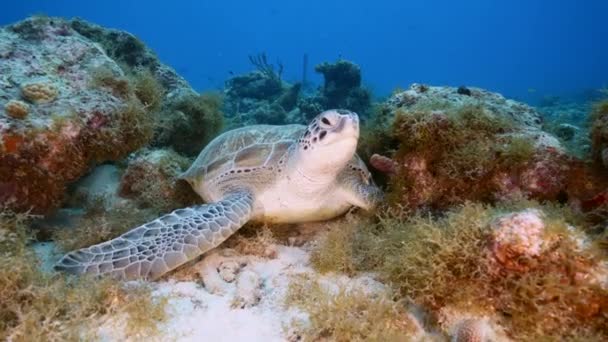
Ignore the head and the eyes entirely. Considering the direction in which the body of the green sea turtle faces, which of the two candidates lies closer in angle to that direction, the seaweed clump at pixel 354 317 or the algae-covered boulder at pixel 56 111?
the seaweed clump

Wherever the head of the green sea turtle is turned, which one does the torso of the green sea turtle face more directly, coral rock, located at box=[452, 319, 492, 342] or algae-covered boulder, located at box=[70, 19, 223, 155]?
the coral rock

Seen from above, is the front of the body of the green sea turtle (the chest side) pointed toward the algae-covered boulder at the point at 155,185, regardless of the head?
no

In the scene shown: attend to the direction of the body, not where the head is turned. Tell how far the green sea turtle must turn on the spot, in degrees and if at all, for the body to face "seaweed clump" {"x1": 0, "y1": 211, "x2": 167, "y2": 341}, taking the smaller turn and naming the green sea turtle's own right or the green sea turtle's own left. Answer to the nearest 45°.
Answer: approximately 90° to the green sea turtle's own right

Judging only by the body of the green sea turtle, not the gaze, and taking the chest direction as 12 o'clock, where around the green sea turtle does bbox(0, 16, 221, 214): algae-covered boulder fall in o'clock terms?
The algae-covered boulder is roughly at 5 o'clock from the green sea turtle.

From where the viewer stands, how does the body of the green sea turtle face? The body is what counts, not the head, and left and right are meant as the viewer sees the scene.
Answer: facing the viewer and to the right of the viewer

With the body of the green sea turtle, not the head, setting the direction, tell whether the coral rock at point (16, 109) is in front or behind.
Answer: behind

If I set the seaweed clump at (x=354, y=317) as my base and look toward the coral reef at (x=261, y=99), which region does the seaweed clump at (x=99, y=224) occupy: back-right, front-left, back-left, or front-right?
front-left

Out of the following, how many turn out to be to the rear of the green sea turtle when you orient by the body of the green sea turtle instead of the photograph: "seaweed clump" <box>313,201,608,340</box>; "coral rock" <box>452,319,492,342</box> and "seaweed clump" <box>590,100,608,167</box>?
0

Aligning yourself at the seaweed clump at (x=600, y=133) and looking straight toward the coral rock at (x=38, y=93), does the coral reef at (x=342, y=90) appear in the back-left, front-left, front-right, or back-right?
front-right

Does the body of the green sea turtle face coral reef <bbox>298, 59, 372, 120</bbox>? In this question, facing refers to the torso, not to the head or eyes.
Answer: no

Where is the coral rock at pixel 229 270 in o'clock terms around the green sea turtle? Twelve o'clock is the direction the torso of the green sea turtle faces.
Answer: The coral rock is roughly at 2 o'clock from the green sea turtle.

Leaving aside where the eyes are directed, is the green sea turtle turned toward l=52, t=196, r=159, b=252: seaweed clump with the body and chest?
no

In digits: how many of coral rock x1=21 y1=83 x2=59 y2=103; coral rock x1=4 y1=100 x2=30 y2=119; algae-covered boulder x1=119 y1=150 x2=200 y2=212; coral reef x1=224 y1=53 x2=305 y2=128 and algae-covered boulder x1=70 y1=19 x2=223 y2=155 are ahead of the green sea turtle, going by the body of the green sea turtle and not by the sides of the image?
0

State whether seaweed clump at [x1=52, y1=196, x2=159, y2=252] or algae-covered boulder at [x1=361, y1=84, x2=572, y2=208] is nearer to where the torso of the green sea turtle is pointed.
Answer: the algae-covered boulder

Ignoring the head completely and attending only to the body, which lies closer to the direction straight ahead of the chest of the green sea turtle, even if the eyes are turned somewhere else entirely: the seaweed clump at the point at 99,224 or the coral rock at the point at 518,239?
the coral rock
